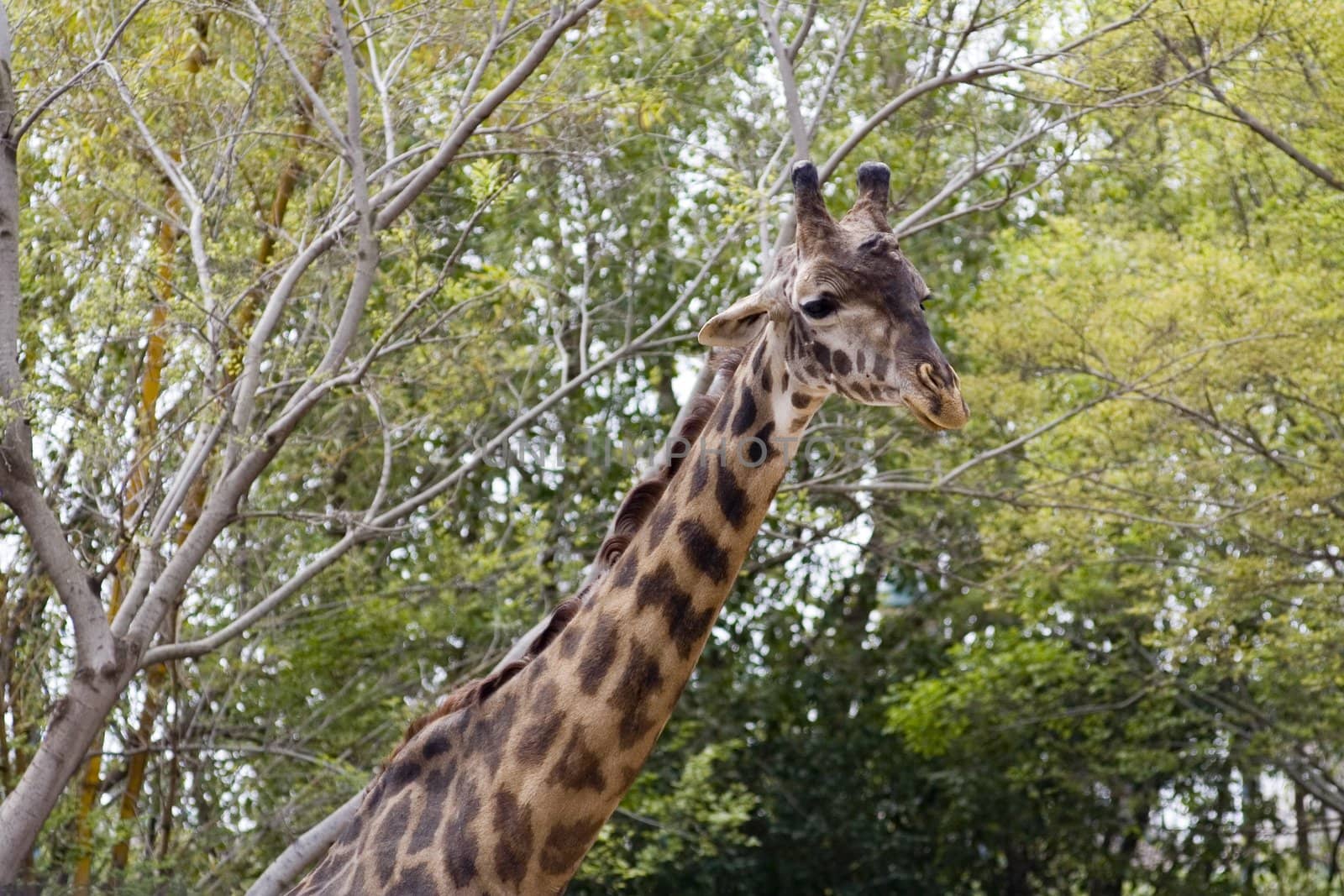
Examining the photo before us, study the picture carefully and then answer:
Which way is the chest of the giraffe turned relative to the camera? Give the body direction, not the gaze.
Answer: to the viewer's right
